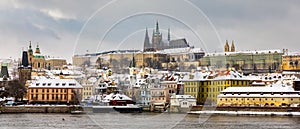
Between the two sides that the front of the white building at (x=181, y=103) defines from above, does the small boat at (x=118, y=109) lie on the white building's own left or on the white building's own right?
on the white building's own right

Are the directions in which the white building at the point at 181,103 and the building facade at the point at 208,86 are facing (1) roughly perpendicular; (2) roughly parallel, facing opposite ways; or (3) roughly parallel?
roughly parallel

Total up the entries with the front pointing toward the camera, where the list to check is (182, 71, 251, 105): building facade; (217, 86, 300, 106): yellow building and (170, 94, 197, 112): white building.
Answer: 3

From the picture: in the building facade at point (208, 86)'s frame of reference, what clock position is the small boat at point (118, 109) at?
The small boat is roughly at 2 o'clock from the building facade.

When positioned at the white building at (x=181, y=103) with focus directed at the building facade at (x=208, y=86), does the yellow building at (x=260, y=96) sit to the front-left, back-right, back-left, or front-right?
front-right

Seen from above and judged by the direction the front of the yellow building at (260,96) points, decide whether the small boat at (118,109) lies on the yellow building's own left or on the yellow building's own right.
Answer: on the yellow building's own right

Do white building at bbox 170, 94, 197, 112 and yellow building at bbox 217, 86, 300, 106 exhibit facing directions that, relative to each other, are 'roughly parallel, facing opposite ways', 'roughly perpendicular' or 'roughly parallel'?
roughly parallel

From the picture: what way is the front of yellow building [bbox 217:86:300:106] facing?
toward the camera

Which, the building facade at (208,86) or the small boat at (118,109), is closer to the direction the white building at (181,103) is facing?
the small boat

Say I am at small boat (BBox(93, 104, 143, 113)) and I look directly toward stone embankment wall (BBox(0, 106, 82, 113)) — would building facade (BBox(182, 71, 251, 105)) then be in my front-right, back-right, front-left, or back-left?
back-right

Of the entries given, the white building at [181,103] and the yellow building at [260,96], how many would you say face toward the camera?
2

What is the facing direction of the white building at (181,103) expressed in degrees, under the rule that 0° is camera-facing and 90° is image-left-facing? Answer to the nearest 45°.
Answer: approximately 0°

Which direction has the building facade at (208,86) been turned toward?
toward the camera

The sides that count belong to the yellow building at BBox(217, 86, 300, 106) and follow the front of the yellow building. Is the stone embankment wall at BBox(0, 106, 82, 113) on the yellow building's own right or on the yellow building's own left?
on the yellow building's own right

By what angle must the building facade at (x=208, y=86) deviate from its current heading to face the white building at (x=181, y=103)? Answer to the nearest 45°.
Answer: approximately 45° to its right

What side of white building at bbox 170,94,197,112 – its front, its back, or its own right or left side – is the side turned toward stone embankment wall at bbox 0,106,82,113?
right
